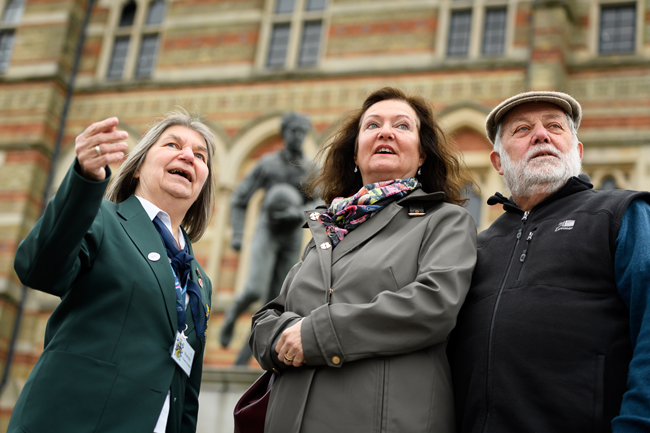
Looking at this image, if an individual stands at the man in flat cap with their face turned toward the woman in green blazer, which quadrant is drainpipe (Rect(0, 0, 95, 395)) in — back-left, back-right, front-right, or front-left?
front-right

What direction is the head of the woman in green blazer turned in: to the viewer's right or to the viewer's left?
to the viewer's right

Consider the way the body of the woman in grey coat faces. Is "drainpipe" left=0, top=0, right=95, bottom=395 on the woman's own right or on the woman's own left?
on the woman's own right

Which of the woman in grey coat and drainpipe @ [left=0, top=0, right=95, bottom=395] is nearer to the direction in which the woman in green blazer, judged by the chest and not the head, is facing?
the woman in grey coat

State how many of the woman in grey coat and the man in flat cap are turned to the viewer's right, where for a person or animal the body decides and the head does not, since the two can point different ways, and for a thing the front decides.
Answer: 0

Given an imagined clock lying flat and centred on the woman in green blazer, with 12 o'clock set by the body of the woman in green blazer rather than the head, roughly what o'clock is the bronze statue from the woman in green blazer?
The bronze statue is roughly at 8 o'clock from the woman in green blazer.

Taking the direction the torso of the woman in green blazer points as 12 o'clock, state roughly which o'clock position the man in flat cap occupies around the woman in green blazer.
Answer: The man in flat cap is roughly at 11 o'clock from the woman in green blazer.

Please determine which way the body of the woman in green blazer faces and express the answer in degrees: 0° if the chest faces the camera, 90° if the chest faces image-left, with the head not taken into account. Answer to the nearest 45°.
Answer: approximately 315°

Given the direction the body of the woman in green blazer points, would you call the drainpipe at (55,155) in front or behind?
behind

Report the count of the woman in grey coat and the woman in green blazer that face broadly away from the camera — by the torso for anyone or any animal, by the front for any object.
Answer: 0

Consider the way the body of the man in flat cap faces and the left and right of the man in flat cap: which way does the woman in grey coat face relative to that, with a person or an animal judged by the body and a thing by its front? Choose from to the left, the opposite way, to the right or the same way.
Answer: the same way

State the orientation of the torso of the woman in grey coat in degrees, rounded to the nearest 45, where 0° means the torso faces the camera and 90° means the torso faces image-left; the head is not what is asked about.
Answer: approximately 45°

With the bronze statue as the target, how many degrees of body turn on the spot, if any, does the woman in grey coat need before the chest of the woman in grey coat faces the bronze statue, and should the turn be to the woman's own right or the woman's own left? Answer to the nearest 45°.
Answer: approximately 135° to the woman's own right

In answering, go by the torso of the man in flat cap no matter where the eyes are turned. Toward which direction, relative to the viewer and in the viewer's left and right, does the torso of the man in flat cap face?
facing the viewer and to the left of the viewer

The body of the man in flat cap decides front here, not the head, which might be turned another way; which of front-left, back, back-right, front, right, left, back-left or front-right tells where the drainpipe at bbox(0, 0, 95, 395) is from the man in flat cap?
right

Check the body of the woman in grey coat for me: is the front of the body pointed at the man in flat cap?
no
